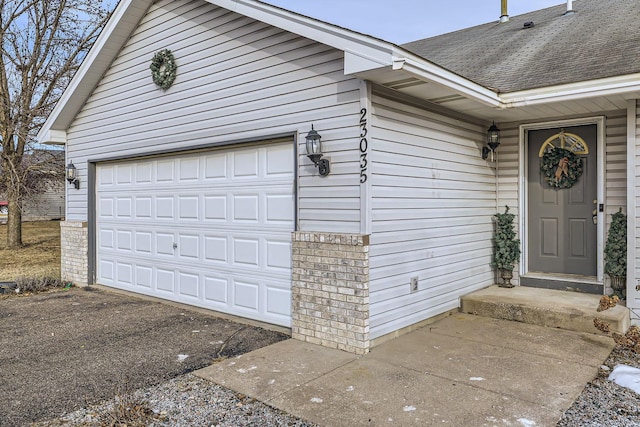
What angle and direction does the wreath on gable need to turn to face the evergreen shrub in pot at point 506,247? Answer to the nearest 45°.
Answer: approximately 135° to its left

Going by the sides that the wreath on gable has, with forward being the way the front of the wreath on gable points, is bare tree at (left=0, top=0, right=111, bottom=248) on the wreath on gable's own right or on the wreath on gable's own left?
on the wreath on gable's own right

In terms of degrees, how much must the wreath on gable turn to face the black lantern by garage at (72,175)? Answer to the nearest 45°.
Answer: approximately 90° to its right

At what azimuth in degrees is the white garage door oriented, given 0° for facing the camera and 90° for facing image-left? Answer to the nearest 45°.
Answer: approximately 45°

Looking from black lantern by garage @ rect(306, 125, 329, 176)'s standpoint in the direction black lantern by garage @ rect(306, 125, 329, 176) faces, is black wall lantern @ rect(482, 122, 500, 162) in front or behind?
behind

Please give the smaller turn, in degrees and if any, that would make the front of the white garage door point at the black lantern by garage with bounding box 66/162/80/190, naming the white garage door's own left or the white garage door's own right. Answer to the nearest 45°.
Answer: approximately 90° to the white garage door's own right

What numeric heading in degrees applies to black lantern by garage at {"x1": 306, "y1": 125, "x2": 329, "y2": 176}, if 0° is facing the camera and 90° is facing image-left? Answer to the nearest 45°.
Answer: approximately 45°

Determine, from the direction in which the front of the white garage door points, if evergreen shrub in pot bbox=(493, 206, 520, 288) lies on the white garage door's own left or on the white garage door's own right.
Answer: on the white garage door's own left

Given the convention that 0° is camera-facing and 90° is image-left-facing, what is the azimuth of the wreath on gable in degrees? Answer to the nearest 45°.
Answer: approximately 45°

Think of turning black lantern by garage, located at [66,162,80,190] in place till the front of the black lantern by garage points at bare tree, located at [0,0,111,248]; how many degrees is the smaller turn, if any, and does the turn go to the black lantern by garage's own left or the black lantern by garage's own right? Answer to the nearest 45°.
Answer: approximately 135° to the black lantern by garage's own right
